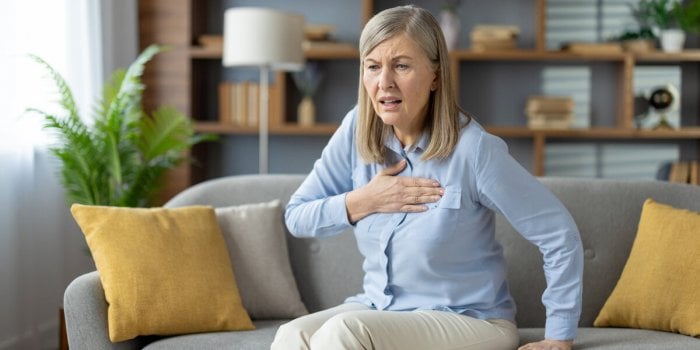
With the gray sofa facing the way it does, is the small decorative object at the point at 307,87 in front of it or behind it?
behind

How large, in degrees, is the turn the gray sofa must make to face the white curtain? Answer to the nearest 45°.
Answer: approximately 135° to its right

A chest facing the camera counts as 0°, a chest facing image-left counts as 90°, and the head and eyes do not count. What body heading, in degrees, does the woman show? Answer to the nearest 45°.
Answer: approximately 45°

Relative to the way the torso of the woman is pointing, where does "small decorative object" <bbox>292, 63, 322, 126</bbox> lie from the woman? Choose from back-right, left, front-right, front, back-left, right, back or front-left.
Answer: back-right

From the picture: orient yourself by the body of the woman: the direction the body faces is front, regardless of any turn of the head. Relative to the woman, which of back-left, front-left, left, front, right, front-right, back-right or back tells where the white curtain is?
right

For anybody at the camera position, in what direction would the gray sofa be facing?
facing the viewer

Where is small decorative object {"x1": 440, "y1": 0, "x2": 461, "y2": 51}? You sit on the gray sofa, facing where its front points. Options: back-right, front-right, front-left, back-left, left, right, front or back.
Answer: back

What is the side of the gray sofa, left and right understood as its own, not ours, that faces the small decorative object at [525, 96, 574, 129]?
back

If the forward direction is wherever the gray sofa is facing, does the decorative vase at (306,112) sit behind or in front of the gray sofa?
behind

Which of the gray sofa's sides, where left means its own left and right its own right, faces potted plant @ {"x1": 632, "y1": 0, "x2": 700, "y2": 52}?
back
